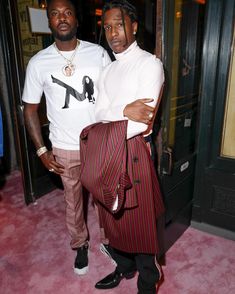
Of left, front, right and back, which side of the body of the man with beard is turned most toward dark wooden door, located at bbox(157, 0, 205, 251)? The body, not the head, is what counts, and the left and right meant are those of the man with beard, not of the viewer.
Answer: left

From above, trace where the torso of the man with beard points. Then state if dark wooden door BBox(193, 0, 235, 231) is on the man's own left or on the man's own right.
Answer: on the man's own left

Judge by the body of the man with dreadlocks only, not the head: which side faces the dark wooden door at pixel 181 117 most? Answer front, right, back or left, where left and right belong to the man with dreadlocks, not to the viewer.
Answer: back

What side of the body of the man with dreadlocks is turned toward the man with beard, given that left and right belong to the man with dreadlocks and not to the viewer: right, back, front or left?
right

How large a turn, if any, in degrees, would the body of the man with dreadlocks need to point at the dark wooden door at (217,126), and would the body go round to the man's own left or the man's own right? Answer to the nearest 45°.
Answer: approximately 180°

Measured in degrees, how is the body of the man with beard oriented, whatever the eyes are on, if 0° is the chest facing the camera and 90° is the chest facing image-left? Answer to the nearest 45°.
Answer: approximately 0°
